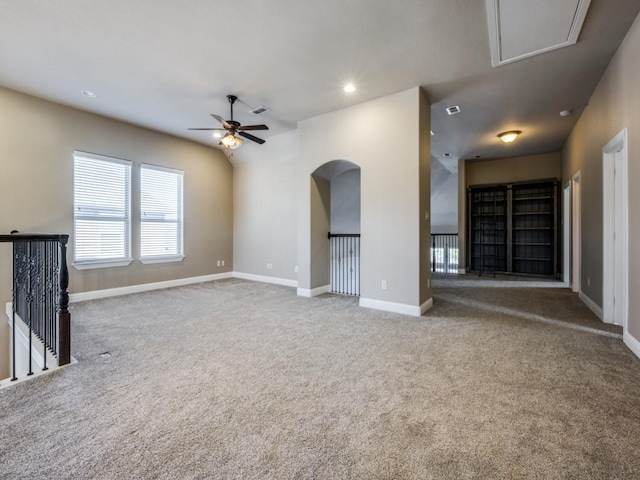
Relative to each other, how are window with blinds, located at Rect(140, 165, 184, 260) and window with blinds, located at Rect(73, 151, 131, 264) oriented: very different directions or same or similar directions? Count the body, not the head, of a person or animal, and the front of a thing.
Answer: same or similar directions

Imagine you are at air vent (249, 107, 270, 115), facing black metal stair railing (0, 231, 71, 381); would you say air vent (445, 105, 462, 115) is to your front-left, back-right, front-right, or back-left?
back-left

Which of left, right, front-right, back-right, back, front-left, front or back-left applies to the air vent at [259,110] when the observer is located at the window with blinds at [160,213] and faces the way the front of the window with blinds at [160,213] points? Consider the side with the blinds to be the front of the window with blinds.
front

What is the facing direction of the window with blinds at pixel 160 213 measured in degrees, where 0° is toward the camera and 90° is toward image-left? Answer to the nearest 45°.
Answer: approximately 315°

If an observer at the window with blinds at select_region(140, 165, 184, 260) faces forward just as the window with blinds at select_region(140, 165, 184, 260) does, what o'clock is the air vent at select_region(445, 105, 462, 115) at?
The air vent is roughly at 12 o'clock from the window with blinds.

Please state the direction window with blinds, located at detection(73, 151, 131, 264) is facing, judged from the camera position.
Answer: facing the viewer and to the right of the viewer

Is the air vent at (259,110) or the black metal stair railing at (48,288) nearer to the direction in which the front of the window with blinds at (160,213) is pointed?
the air vent

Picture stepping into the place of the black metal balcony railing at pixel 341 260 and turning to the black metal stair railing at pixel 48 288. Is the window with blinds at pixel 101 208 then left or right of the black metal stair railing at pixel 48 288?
right

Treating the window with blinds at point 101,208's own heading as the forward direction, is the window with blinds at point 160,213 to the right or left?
on its left

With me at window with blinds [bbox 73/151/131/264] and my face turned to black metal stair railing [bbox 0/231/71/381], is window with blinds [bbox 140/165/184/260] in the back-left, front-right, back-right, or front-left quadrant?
back-left

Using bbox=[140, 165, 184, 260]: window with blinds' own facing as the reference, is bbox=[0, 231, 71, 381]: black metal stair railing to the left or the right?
on its right

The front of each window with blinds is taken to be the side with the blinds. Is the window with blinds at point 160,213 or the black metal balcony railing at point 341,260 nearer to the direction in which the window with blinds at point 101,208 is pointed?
the black metal balcony railing

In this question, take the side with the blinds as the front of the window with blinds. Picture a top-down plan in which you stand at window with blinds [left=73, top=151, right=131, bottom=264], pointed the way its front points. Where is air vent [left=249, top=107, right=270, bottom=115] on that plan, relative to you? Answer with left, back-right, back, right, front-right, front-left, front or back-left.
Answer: front

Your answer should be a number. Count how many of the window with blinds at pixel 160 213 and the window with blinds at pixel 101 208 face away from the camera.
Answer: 0
